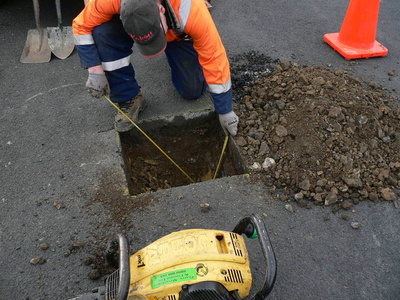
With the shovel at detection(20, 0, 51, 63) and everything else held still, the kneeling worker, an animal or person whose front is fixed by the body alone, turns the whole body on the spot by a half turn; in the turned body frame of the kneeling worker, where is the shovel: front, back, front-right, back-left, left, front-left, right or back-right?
front-left

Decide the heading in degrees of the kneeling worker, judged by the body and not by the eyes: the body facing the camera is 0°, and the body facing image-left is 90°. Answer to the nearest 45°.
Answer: approximately 0°

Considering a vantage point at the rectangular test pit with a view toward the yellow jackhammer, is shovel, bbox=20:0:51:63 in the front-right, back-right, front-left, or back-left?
back-right

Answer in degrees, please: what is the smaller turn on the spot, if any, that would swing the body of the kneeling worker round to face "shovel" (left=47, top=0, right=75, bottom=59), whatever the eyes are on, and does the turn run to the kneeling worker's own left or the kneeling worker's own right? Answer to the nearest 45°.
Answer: approximately 135° to the kneeling worker's own right

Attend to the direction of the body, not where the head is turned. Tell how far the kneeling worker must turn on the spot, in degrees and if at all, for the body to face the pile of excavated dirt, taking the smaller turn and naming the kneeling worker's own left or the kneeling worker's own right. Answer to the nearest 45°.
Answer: approximately 90° to the kneeling worker's own left
